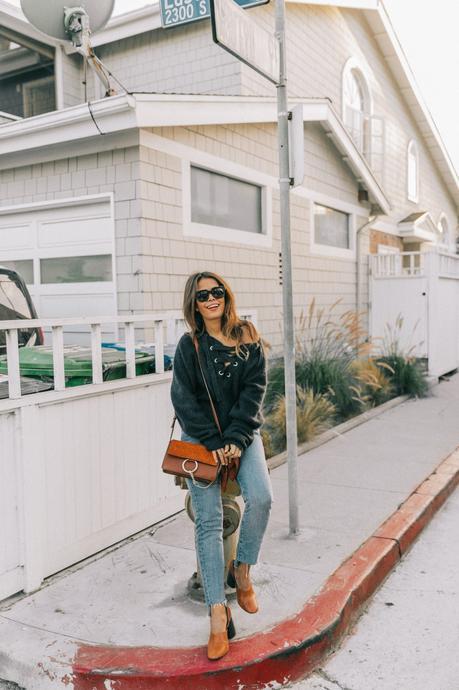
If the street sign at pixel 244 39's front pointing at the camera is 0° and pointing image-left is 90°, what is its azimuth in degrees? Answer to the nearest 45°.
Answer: approximately 135°

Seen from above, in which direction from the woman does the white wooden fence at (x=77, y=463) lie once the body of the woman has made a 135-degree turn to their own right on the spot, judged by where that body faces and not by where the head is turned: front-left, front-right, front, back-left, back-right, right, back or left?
front

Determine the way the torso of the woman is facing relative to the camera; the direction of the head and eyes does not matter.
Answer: toward the camera

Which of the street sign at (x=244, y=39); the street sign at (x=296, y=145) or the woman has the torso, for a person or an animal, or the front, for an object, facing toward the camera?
the woman

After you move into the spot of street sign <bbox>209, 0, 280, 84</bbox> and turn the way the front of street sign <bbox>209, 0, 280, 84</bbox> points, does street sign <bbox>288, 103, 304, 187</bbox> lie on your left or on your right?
on your right

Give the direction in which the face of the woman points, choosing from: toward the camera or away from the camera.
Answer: toward the camera

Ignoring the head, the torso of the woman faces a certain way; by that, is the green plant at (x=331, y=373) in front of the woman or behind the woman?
behind
